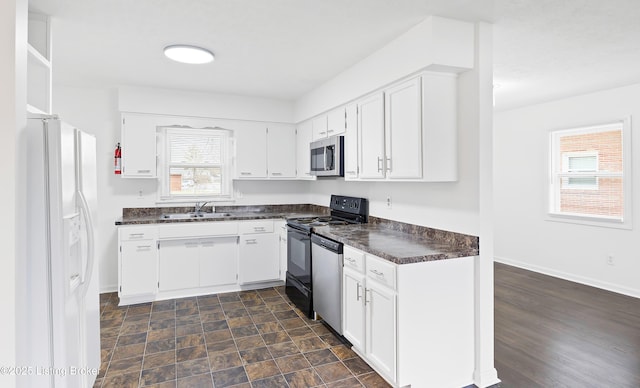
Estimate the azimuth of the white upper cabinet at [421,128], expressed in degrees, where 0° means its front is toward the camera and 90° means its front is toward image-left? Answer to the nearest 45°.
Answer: approximately 45°

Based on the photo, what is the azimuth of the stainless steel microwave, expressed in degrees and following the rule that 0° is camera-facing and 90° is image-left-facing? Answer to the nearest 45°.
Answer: approximately 45°

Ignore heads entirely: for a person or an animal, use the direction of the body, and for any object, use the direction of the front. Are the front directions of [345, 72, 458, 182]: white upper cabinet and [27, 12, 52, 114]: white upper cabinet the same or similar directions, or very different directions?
very different directions

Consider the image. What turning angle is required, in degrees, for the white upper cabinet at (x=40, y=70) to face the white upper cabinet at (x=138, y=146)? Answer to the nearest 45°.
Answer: approximately 45° to its left

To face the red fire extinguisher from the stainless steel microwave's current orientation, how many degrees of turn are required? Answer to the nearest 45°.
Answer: approximately 45° to its right

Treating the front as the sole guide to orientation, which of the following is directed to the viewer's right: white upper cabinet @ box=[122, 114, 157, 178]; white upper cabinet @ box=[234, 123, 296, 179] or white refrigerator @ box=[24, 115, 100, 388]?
the white refrigerator
